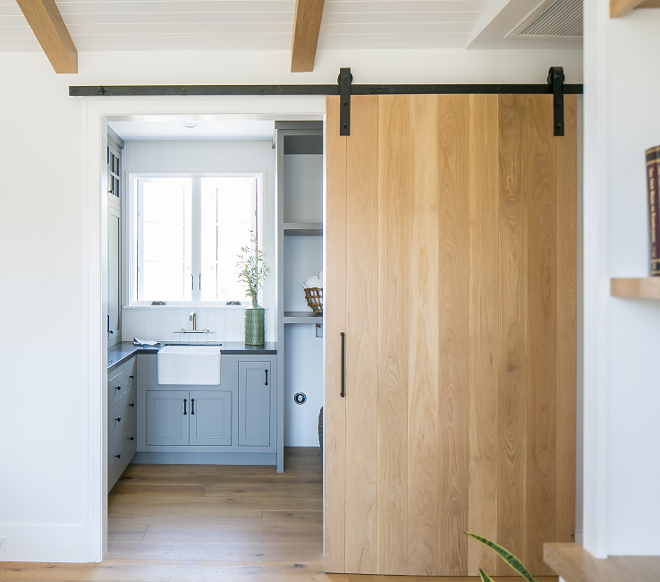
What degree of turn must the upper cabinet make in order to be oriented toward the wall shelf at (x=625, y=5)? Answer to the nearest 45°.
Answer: approximately 90° to its right

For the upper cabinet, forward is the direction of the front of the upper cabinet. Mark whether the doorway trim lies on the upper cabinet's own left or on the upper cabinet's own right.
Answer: on the upper cabinet's own right

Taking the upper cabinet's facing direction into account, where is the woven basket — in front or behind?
in front

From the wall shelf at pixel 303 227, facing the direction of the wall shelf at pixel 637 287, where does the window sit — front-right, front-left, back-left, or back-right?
back-right

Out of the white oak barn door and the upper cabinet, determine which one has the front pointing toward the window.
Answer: the upper cabinet

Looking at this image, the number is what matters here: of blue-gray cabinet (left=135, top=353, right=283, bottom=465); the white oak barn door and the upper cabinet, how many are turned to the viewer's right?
1

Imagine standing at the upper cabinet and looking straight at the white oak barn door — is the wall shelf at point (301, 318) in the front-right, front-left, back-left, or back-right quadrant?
front-left

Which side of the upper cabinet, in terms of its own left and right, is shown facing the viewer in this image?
right

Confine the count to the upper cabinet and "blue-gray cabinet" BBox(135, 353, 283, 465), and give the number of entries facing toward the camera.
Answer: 1

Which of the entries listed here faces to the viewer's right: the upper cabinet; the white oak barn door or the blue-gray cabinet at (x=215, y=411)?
the upper cabinet

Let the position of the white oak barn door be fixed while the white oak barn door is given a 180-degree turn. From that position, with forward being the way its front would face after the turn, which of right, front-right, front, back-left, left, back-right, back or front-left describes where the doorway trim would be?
left

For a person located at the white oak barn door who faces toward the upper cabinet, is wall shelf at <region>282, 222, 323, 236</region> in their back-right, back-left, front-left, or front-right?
front-right

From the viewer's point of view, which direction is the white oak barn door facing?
toward the camera
